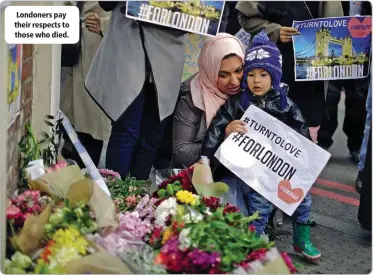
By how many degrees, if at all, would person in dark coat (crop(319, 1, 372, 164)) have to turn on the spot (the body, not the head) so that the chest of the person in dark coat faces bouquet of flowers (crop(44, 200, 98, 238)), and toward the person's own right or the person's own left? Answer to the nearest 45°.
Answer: approximately 45° to the person's own right

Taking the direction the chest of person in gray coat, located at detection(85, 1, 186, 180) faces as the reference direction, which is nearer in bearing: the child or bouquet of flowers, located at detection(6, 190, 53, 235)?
the bouquet of flowers

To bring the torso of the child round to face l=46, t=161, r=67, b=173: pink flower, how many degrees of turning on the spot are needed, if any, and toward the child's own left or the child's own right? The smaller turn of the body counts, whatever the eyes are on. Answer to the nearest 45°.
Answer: approximately 45° to the child's own right

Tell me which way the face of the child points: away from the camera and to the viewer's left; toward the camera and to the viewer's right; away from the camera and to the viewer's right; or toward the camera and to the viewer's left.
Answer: toward the camera and to the viewer's left

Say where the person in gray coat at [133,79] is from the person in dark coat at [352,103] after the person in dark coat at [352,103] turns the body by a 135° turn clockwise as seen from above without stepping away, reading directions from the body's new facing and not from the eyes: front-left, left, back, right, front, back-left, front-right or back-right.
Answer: left

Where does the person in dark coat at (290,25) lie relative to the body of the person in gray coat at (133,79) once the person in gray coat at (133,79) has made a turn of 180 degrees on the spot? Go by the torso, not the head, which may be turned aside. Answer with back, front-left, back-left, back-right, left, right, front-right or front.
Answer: right

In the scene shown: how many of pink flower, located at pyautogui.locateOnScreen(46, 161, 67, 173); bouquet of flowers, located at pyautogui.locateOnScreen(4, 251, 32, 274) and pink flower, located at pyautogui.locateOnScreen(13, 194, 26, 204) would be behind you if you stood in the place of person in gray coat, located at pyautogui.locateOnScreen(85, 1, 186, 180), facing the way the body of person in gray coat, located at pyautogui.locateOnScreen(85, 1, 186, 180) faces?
0

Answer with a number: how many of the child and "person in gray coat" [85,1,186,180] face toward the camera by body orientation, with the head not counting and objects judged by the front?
2

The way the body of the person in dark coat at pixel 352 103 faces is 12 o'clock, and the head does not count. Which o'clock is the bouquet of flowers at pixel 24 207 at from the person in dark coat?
The bouquet of flowers is roughly at 1 o'clock from the person in dark coat.

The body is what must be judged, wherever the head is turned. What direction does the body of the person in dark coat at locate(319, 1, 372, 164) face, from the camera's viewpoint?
toward the camera

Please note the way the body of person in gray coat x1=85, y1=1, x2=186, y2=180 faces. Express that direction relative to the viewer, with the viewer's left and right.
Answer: facing the viewer

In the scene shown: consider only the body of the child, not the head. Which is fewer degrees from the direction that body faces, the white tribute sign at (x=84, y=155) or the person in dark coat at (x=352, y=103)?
the white tribute sign

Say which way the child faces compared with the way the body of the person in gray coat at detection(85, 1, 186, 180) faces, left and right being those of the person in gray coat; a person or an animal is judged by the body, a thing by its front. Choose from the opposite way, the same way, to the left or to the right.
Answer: the same way

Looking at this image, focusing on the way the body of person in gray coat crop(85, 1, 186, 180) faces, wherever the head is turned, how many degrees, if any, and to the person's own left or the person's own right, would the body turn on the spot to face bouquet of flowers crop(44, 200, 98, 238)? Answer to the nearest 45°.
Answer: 0° — they already face it

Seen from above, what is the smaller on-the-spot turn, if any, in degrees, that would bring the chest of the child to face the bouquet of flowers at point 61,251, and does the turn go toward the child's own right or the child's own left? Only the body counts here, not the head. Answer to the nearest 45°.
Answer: approximately 45° to the child's own right
